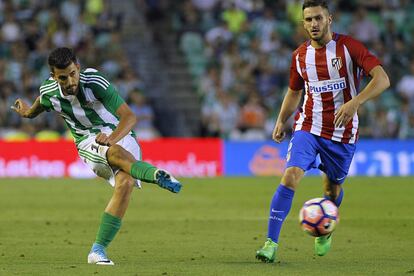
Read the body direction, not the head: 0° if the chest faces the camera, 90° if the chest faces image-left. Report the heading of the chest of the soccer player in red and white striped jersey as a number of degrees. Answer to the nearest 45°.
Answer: approximately 0°

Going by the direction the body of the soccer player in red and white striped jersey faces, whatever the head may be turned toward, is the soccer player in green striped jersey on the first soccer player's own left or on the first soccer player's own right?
on the first soccer player's own right
